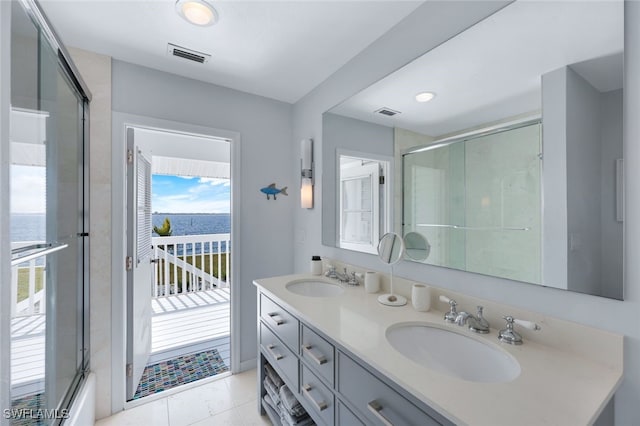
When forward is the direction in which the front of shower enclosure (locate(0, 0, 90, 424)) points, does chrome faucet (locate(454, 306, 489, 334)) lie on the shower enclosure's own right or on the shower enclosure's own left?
on the shower enclosure's own right

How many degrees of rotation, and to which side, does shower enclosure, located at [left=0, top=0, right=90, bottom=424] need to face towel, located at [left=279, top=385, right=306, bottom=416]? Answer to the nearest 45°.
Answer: approximately 45° to its right

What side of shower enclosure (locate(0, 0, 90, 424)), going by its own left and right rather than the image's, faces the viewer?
right

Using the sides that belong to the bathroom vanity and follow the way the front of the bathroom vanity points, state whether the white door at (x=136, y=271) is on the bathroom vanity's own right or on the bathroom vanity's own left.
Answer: on the bathroom vanity's own right
